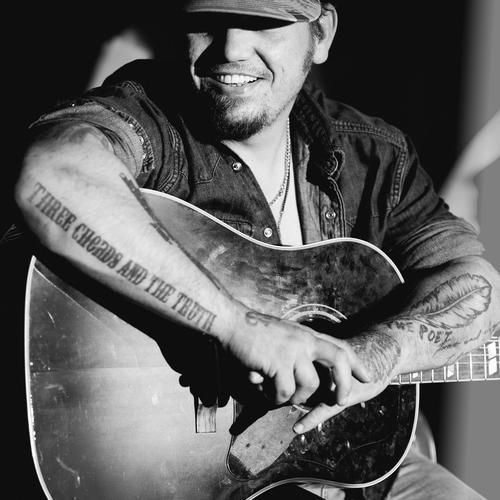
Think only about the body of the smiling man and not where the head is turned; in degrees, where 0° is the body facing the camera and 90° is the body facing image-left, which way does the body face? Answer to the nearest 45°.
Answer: approximately 0°
